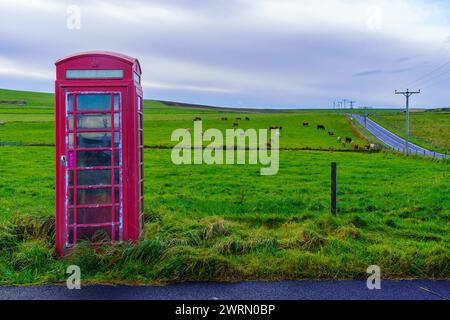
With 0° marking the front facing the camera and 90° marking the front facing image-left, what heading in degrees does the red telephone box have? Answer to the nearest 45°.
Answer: approximately 0°
